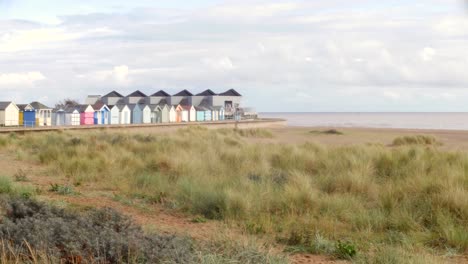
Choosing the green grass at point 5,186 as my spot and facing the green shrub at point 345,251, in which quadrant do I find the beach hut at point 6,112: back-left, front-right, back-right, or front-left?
back-left

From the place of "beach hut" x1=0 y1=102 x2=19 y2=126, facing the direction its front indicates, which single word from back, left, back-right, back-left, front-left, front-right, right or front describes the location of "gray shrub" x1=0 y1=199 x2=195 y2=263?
front-right

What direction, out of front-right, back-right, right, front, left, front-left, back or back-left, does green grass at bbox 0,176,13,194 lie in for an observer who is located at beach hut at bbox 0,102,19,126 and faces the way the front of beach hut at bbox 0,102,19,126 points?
front-right

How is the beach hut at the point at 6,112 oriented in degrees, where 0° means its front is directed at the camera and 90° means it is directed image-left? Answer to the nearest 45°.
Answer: approximately 315°
